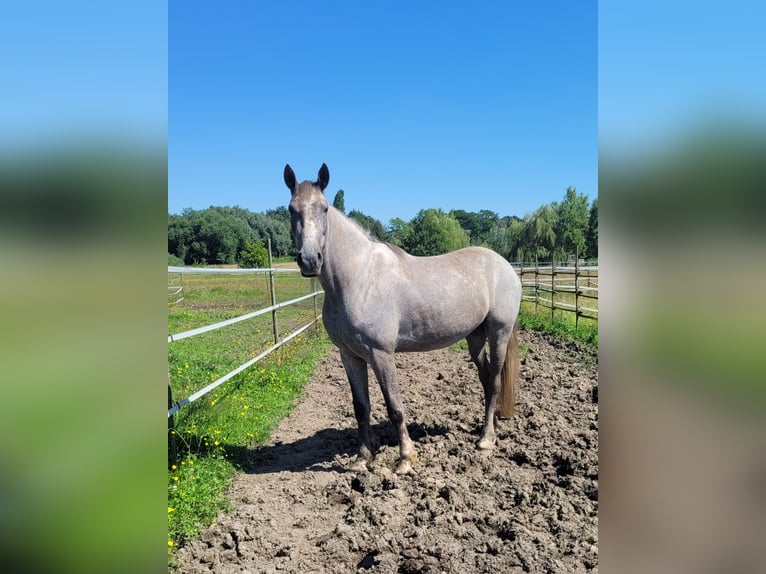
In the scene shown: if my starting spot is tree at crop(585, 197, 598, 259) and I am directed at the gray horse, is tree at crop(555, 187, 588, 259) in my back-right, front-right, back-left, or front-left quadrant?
front-right

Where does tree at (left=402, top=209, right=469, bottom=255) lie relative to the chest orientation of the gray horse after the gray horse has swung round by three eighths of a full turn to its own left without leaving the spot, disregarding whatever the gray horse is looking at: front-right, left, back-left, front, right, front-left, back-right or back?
left

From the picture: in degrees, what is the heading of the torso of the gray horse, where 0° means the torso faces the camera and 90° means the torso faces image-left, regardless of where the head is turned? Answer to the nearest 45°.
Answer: approximately 45°

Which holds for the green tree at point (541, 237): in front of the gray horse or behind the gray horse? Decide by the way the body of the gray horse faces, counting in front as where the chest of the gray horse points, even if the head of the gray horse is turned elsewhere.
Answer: behind
